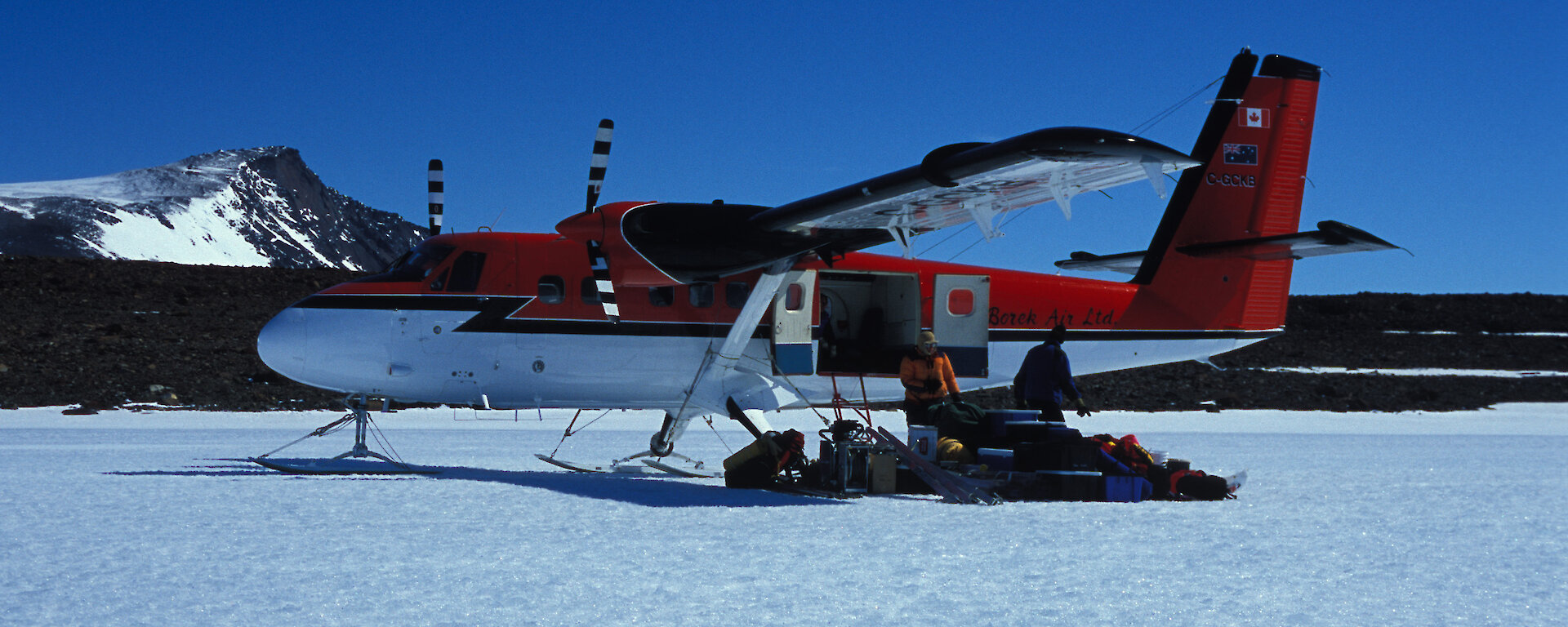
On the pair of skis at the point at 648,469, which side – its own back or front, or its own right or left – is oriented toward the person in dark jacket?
back

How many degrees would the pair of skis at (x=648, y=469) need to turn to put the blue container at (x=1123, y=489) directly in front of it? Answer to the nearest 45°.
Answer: approximately 135° to its left

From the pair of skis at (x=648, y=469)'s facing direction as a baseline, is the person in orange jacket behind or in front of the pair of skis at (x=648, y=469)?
behind

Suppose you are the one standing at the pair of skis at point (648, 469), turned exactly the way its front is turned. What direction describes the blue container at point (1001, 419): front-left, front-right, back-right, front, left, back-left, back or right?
back-left

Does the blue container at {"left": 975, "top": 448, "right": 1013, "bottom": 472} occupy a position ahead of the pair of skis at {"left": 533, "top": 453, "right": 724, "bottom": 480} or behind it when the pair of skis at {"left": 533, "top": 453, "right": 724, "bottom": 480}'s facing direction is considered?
behind

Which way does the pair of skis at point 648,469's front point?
to the viewer's left
